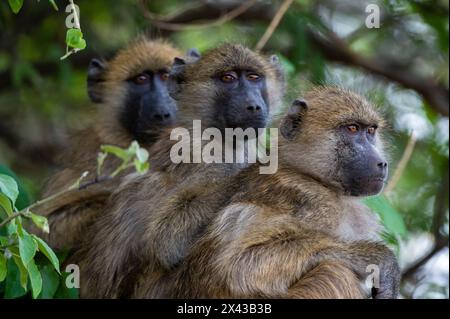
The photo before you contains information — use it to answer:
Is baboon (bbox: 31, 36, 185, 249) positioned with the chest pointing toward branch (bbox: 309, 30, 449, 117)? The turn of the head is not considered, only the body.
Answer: no

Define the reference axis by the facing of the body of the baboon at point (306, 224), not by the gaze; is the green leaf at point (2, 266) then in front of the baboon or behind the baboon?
behind

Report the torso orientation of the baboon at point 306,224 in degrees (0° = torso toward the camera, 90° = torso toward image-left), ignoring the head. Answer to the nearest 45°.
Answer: approximately 270°

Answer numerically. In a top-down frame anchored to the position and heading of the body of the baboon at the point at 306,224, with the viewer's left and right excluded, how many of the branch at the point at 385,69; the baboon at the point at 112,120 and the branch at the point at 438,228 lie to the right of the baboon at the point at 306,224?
0

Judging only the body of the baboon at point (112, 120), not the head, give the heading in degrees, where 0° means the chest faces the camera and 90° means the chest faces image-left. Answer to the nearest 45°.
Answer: approximately 315°

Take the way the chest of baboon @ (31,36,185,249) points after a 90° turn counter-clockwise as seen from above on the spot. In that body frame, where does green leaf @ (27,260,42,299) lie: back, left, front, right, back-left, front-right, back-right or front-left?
back-right

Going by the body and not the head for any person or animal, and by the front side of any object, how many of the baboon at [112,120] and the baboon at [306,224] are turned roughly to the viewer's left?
0

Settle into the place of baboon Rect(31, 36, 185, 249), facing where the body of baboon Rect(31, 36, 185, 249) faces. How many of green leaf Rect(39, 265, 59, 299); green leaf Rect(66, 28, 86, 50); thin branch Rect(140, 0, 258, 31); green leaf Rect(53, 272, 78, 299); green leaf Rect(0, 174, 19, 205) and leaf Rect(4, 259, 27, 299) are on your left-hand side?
1

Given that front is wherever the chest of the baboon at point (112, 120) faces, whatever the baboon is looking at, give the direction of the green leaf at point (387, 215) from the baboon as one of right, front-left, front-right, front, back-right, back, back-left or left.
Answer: front

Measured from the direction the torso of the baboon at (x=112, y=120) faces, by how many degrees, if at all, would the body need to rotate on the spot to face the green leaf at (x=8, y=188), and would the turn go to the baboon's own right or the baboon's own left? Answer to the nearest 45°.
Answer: approximately 45° to the baboon's own right

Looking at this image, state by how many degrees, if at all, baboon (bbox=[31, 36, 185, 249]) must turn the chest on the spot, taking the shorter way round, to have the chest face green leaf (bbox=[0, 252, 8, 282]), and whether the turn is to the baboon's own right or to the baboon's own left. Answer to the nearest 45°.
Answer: approximately 45° to the baboon's own right

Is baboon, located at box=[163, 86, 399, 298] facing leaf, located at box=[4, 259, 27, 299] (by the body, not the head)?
no

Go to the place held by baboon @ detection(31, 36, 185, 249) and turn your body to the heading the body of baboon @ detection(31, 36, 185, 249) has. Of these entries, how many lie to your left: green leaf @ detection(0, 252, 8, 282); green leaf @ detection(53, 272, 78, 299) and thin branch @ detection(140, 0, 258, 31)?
1

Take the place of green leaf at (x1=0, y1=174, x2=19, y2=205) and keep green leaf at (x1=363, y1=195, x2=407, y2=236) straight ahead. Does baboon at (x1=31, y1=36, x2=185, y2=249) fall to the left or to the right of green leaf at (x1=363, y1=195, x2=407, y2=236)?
left
